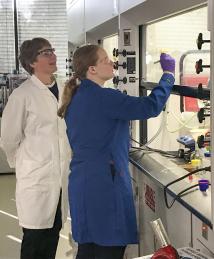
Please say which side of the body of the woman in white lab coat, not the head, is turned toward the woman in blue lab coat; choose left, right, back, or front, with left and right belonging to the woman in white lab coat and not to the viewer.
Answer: front

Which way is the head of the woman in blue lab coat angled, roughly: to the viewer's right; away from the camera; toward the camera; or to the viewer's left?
to the viewer's right

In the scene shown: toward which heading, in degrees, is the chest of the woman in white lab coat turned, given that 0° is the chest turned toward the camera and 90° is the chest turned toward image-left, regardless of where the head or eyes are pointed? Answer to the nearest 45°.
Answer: approximately 315°
